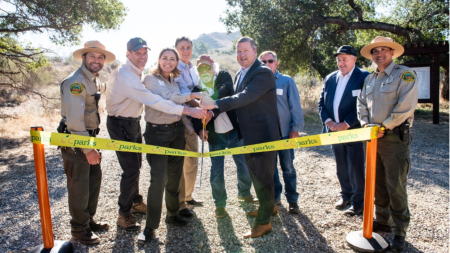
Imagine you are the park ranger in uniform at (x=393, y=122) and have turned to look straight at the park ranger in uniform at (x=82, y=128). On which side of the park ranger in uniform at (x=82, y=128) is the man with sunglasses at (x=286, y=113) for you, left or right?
right

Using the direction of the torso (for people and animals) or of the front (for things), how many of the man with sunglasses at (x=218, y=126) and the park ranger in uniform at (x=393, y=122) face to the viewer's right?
0

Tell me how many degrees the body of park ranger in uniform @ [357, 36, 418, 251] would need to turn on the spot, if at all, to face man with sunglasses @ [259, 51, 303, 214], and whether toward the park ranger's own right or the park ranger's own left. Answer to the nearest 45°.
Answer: approximately 90° to the park ranger's own right

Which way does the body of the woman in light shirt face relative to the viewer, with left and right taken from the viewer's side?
facing the viewer and to the right of the viewer

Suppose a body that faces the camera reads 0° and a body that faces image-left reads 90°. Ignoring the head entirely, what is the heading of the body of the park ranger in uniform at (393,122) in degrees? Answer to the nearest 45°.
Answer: approximately 45°

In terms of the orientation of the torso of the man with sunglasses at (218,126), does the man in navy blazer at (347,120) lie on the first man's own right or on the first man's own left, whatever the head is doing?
on the first man's own left
